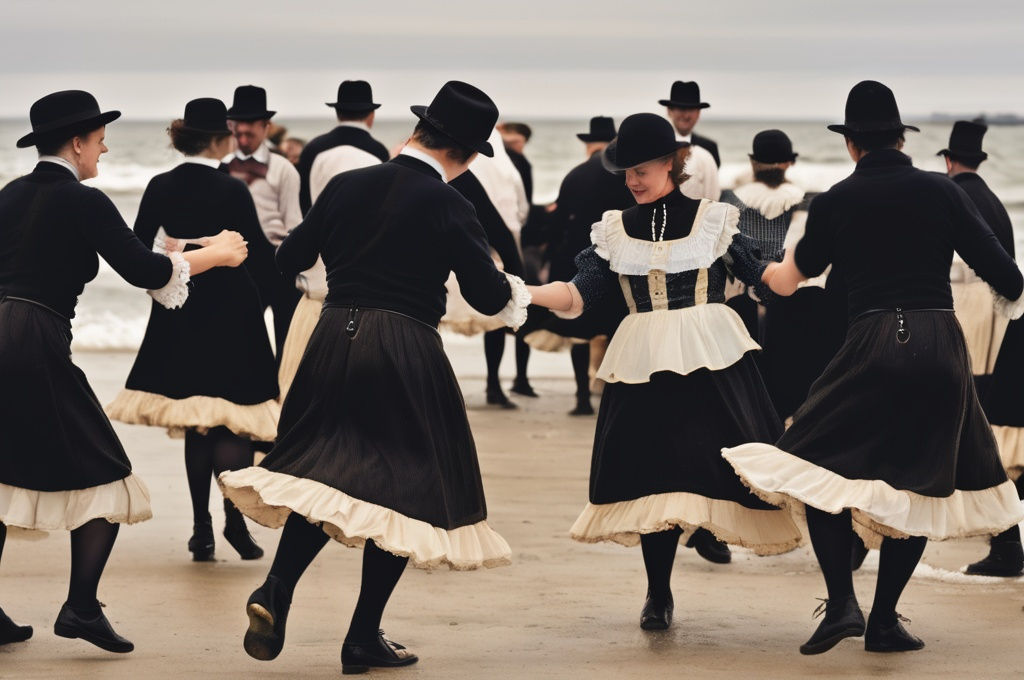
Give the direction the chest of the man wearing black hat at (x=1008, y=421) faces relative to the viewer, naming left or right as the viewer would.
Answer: facing away from the viewer and to the left of the viewer

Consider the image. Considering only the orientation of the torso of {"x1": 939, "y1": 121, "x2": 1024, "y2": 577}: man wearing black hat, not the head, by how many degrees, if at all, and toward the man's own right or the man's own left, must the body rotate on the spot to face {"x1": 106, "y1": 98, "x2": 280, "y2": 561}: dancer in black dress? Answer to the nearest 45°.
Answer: approximately 45° to the man's own left

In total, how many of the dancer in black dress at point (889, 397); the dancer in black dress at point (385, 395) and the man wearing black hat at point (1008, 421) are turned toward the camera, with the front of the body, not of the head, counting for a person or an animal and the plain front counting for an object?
0

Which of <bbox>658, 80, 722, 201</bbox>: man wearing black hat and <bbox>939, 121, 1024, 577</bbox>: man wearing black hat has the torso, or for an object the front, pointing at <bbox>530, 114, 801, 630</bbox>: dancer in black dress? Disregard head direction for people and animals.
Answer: <bbox>658, 80, 722, 201</bbox>: man wearing black hat

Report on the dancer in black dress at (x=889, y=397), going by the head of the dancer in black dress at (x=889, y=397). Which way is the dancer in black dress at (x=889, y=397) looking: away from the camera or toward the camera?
away from the camera

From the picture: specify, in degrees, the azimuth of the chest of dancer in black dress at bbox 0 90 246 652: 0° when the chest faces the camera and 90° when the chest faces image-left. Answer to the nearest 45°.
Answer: approximately 225°

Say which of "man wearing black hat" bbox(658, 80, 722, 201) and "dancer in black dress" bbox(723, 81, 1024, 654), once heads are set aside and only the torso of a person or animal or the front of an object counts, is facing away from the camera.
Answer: the dancer in black dress

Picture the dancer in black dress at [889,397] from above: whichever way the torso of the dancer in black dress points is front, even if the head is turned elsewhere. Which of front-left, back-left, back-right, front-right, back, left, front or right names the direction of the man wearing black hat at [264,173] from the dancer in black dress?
front-left

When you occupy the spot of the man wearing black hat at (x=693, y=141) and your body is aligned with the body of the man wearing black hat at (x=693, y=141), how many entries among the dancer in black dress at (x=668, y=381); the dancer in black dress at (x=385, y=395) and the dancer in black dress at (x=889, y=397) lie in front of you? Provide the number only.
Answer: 3

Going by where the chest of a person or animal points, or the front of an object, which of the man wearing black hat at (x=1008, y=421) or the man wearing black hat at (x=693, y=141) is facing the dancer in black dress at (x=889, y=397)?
the man wearing black hat at (x=693, y=141)

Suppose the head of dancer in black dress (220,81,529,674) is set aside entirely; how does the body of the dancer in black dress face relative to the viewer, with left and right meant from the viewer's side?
facing away from the viewer and to the right of the viewer

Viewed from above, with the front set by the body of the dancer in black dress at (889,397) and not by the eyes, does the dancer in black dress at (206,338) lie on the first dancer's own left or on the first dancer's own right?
on the first dancer's own left

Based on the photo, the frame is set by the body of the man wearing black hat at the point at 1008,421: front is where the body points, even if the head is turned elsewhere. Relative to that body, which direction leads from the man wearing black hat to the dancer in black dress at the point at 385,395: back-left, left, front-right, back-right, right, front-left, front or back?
left

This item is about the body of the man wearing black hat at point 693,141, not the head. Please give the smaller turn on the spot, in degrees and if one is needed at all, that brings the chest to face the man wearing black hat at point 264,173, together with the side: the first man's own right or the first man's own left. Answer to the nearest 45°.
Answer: approximately 45° to the first man's own right

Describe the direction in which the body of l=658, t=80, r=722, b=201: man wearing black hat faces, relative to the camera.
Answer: toward the camera

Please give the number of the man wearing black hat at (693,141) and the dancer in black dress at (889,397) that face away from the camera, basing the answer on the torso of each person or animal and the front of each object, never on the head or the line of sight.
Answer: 1

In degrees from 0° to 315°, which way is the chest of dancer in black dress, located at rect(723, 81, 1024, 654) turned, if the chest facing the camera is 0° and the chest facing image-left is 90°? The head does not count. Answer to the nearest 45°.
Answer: approximately 180°

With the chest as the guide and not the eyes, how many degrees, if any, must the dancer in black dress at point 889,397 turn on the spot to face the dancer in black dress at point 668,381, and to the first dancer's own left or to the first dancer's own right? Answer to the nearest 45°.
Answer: approximately 90° to the first dancer's own left

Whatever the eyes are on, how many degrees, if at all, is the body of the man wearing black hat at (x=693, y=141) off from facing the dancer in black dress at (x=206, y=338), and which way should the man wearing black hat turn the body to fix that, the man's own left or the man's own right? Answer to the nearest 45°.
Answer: approximately 45° to the man's own right

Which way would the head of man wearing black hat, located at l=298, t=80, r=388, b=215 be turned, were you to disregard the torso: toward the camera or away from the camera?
away from the camera
